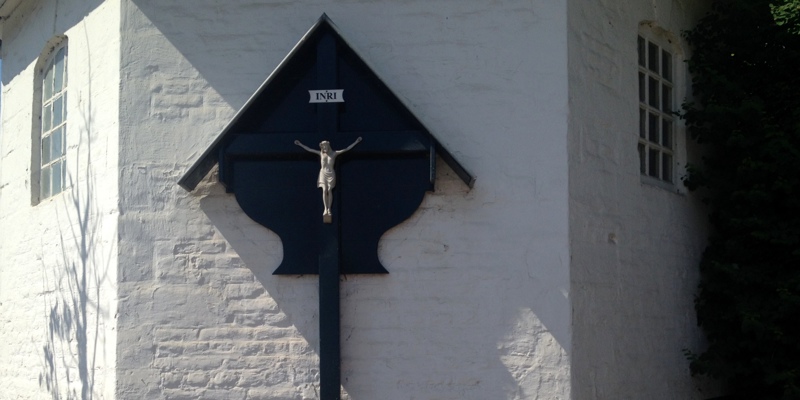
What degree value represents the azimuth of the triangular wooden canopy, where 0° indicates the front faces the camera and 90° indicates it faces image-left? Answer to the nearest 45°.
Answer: approximately 0°
